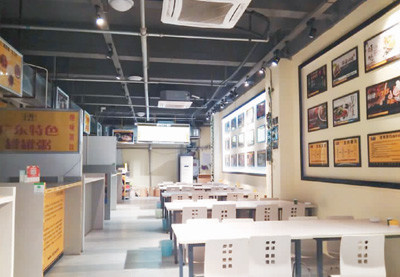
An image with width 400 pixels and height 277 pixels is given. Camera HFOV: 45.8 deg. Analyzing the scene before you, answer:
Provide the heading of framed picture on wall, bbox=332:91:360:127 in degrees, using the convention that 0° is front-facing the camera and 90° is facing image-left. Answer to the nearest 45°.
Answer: approximately 45°

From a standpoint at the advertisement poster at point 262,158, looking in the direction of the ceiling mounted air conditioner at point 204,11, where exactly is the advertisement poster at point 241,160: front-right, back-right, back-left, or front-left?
back-right

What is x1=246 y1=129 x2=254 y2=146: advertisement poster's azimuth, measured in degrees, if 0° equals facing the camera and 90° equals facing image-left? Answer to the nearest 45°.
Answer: approximately 45°

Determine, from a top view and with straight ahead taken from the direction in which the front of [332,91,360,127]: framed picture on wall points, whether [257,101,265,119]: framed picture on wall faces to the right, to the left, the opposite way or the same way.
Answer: the same way

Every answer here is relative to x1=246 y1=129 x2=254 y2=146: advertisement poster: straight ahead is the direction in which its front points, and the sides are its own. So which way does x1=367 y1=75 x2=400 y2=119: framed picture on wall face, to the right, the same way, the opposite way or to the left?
the same way

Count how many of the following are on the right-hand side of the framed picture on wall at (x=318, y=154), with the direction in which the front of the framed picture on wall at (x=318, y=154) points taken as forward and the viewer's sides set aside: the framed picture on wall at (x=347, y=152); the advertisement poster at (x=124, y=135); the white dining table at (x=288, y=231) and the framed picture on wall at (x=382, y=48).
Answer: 1

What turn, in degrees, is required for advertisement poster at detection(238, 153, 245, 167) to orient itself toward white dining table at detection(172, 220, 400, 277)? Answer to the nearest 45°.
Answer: approximately 45° to its left

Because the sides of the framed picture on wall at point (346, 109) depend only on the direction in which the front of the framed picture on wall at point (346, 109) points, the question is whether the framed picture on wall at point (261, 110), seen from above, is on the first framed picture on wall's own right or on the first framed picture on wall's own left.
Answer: on the first framed picture on wall's own right

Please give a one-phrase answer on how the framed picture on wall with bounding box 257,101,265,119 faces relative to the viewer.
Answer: facing the viewer and to the left of the viewer

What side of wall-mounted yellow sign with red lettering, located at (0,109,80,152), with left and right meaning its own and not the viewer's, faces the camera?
front

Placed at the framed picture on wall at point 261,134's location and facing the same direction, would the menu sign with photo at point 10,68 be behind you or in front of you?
in front

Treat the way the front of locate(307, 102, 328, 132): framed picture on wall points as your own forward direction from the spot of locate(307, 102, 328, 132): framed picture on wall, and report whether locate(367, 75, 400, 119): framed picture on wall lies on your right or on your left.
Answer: on your left

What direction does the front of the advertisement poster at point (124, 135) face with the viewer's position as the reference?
facing the viewer

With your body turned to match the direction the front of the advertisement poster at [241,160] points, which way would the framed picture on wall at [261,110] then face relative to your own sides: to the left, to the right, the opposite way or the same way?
the same way

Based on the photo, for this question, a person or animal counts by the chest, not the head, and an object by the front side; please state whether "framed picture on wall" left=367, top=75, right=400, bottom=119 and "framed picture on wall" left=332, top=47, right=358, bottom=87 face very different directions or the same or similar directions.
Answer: same or similar directions

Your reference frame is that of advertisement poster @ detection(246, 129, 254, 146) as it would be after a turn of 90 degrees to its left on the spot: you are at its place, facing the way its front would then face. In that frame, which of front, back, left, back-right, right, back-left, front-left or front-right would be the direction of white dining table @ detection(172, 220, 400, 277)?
front-right

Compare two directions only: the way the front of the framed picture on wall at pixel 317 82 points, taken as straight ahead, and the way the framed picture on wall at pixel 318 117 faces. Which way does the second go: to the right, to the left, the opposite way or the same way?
the same way

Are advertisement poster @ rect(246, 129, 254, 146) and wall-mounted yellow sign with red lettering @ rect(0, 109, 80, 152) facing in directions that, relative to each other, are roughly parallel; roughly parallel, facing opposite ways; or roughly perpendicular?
roughly perpendicular

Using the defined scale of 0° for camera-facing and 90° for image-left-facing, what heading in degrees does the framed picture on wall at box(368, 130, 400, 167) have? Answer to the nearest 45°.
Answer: approximately 45°

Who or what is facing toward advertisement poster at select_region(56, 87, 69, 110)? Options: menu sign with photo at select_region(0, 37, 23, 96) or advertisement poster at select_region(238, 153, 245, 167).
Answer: advertisement poster at select_region(238, 153, 245, 167)

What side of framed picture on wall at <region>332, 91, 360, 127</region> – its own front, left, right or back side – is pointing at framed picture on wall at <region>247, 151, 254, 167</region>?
right

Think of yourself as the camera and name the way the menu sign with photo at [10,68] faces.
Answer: facing the viewer and to the right of the viewer
